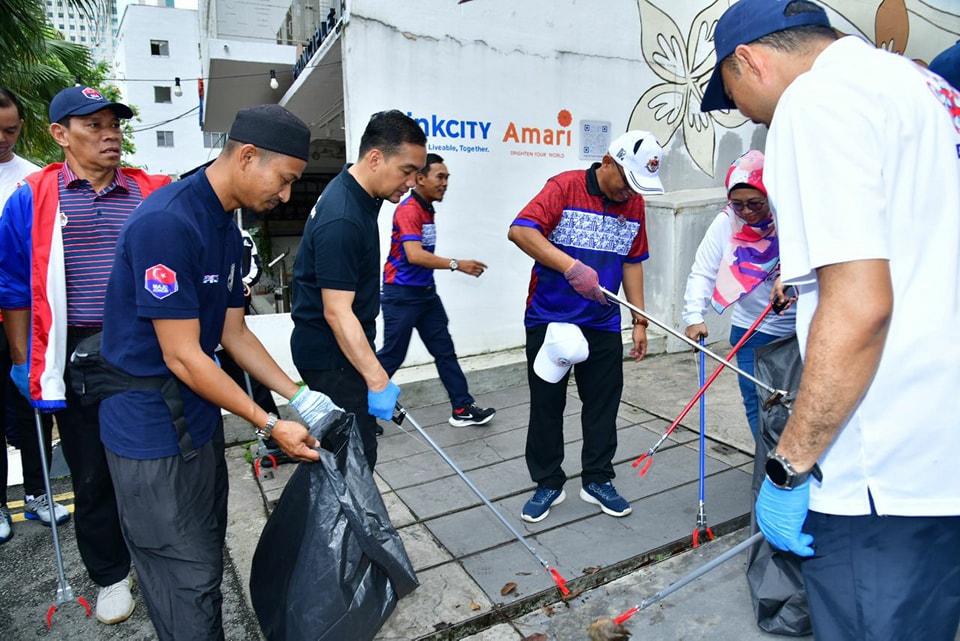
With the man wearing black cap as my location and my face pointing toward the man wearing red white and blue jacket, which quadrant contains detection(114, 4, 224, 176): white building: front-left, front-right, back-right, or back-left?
front-right

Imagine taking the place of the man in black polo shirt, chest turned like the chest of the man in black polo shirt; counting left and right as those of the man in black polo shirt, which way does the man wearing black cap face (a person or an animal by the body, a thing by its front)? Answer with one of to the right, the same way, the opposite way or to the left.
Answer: the same way

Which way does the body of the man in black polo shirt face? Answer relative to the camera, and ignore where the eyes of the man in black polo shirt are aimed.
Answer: to the viewer's right

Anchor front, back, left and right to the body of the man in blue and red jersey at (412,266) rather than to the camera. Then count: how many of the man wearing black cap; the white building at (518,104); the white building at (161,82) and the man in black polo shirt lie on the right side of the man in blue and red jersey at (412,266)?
2

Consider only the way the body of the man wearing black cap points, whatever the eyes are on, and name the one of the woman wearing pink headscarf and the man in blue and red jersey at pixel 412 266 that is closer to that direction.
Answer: the woman wearing pink headscarf

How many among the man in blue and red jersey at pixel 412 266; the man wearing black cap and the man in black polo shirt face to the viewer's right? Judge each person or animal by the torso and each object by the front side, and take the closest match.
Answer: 3

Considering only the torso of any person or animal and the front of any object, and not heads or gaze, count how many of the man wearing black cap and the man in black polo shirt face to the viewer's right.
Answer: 2

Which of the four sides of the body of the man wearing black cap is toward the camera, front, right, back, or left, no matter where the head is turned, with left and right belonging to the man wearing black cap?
right

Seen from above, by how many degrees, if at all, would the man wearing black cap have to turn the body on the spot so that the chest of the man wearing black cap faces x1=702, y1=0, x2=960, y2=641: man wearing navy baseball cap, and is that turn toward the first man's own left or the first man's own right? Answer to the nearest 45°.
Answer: approximately 45° to the first man's own right

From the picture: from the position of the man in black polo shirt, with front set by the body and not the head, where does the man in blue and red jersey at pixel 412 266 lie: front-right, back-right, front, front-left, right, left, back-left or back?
left

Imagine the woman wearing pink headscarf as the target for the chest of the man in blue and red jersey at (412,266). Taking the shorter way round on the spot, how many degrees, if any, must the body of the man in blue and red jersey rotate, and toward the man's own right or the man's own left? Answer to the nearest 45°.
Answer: approximately 45° to the man's own right

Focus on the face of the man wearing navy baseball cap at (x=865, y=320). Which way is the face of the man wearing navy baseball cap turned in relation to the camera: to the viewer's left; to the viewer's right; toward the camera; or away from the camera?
to the viewer's left

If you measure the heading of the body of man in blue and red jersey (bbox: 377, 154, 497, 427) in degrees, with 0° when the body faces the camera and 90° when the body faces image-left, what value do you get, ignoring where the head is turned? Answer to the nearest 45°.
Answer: approximately 270°

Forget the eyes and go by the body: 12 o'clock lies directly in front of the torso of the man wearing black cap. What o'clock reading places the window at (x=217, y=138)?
The window is roughly at 9 o'clock from the man wearing black cap.

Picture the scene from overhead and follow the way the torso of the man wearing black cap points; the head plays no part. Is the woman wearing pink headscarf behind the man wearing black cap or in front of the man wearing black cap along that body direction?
in front

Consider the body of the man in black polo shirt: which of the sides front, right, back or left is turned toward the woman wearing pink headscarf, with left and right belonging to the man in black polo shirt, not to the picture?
front

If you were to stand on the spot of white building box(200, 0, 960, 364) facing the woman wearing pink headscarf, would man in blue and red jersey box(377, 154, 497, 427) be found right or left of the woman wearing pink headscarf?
right
